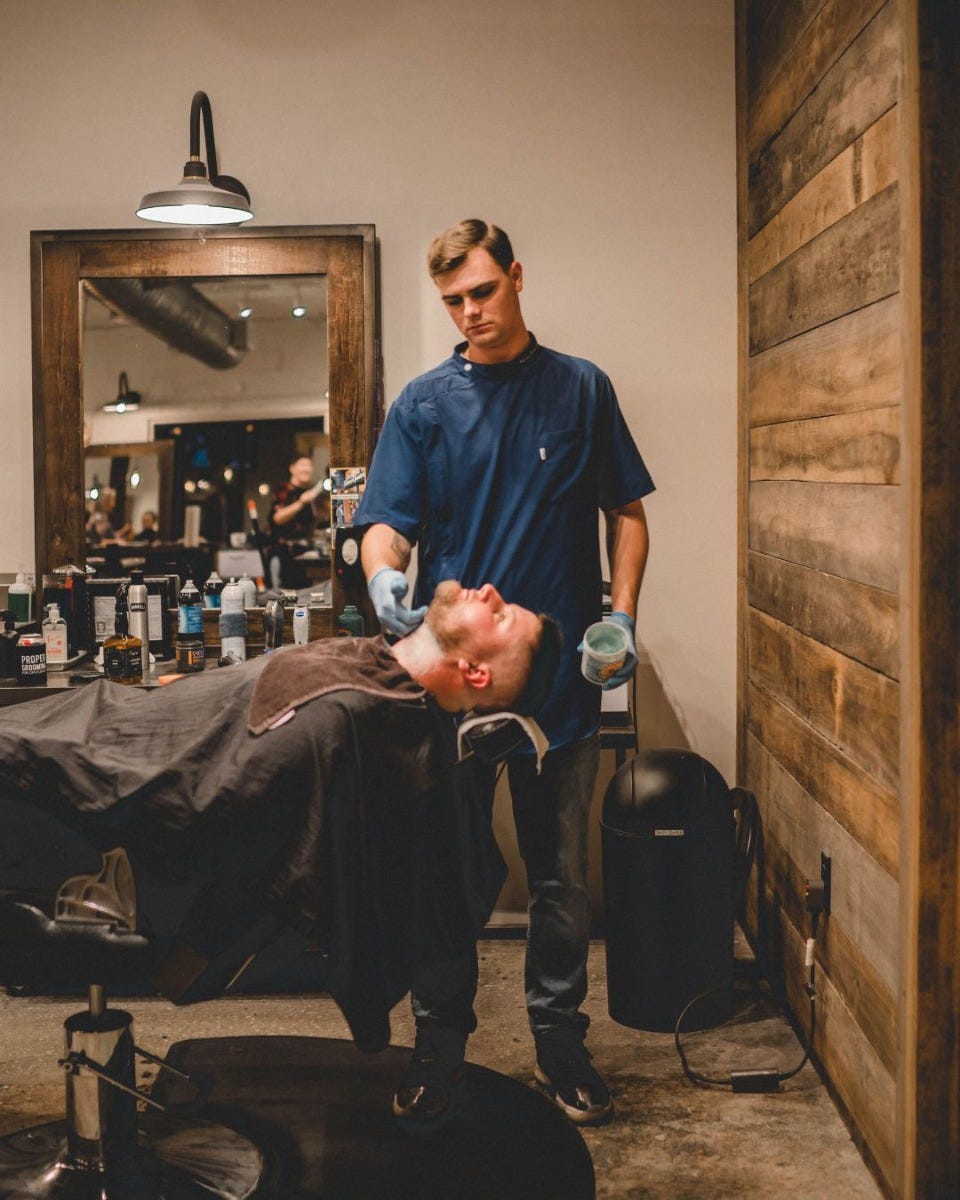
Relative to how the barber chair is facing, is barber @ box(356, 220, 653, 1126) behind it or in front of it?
behind

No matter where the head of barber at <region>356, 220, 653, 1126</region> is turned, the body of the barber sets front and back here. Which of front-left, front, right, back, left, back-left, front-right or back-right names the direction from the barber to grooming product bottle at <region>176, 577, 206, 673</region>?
back-right

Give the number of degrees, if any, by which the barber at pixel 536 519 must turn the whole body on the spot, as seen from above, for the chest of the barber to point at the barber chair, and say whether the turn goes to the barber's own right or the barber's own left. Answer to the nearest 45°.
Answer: approximately 45° to the barber's own right

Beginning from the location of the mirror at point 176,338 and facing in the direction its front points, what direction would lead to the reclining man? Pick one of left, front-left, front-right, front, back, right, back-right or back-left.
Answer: front

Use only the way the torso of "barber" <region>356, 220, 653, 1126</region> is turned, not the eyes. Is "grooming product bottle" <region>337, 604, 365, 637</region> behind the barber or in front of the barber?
behind

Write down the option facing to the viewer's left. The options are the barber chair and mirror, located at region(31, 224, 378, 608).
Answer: the barber chair

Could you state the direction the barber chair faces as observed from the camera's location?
facing to the left of the viewer

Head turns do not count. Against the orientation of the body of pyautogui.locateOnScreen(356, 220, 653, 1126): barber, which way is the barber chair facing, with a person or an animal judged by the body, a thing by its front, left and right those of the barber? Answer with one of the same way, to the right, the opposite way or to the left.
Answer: to the right

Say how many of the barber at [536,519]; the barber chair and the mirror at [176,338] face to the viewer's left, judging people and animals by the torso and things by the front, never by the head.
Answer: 1

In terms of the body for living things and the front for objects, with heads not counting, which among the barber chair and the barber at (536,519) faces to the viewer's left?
the barber chair

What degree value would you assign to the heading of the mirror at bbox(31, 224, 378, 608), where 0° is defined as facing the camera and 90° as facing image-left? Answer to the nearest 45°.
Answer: approximately 0°

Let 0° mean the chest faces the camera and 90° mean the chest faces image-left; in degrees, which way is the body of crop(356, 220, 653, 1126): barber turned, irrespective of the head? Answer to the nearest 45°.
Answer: approximately 0°

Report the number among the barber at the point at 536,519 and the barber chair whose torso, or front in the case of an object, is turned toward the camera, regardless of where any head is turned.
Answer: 1

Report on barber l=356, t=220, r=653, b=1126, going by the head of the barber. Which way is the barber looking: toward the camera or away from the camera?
toward the camera
